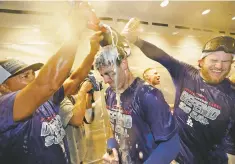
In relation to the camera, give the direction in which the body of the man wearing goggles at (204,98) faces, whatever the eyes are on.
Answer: toward the camera
